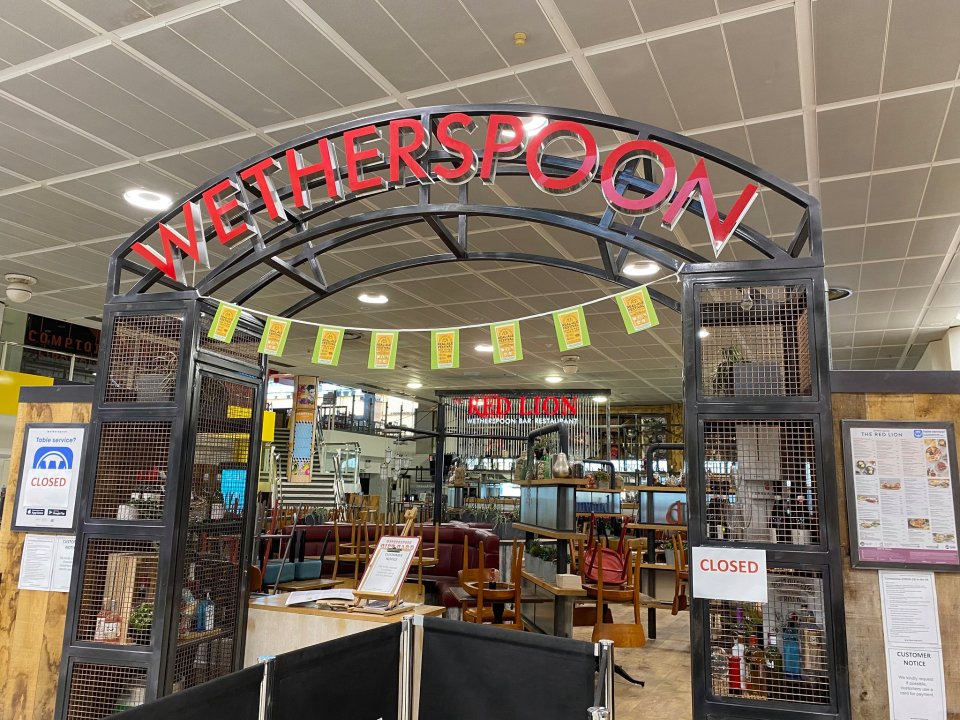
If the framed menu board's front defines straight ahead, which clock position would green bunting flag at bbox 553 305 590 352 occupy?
The green bunting flag is roughly at 3 o'clock from the framed menu board.

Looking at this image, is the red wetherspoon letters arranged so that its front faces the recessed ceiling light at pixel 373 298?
no

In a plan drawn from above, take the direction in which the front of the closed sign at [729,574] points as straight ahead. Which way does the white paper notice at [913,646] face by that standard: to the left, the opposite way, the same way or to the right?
the same way

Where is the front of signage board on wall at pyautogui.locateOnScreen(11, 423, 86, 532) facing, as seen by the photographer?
facing the viewer

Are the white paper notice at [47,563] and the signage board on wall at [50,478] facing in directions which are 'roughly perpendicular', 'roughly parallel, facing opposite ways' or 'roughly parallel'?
roughly parallel

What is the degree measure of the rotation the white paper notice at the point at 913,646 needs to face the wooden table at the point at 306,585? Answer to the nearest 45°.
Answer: approximately 135° to its right

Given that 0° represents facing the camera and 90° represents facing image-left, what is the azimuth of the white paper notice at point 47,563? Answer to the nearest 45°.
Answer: approximately 0°

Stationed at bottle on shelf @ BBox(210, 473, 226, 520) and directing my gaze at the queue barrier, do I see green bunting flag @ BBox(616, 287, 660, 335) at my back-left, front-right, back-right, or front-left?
front-left

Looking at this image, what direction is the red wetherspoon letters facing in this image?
toward the camera

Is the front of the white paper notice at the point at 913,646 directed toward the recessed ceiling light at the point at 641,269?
no

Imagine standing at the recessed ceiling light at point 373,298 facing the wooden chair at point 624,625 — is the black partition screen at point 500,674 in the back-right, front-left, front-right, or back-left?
front-right

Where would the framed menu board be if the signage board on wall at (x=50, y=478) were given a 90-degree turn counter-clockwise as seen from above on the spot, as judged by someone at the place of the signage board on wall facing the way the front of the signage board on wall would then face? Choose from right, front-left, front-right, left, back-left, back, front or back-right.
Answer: front-right

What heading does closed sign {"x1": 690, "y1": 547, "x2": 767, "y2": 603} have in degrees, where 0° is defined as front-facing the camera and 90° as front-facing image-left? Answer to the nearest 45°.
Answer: approximately 0°

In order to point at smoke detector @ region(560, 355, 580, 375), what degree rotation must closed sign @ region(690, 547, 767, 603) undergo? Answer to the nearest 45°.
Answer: approximately 180°

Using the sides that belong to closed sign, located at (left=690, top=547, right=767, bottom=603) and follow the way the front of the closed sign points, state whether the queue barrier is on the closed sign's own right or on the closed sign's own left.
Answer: on the closed sign's own right

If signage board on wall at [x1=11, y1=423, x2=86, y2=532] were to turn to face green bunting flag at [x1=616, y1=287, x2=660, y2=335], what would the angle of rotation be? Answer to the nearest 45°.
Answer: approximately 45° to its left

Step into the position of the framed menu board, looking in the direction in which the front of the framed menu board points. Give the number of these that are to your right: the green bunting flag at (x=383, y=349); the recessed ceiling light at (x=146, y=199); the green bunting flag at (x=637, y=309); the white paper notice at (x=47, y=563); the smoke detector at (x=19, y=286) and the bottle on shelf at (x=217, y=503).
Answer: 6

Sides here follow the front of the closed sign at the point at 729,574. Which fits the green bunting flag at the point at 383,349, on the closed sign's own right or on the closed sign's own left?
on the closed sign's own right

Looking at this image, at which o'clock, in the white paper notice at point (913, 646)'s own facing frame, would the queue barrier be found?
The queue barrier is roughly at 2 o'clock from the white paper notice.

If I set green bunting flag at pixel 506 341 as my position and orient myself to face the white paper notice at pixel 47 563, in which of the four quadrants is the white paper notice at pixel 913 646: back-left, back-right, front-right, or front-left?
back-left
